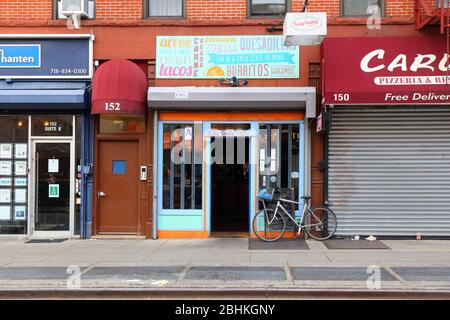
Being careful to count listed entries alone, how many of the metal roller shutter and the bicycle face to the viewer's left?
1

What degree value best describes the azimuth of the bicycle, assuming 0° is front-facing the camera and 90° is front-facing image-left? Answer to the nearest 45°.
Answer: approximately 90°

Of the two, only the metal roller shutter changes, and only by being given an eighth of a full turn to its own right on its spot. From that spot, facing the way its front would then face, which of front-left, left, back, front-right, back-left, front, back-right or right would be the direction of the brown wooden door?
front-right

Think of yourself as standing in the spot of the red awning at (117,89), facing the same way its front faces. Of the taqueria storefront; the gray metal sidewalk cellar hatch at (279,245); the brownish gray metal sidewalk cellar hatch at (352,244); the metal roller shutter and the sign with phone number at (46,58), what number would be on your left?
4

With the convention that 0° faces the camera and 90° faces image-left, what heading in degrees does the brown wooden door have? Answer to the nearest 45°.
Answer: approximately 0°

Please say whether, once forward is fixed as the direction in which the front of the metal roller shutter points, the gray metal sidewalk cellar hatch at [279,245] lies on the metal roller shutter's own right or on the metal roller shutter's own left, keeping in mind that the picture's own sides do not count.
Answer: on the metal roller shutter's own right

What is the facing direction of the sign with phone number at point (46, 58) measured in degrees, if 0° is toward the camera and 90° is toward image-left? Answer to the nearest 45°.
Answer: approximately 0°

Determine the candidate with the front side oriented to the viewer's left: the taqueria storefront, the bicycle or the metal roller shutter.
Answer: the bicycle

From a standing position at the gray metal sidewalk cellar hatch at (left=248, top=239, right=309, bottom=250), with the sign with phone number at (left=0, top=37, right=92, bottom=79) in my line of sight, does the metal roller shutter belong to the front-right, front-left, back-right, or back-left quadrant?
back-right

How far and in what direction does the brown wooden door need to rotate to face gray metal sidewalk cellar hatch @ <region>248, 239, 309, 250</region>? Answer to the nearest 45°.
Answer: approximately 45° to its left

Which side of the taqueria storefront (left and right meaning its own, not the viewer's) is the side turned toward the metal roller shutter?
left
